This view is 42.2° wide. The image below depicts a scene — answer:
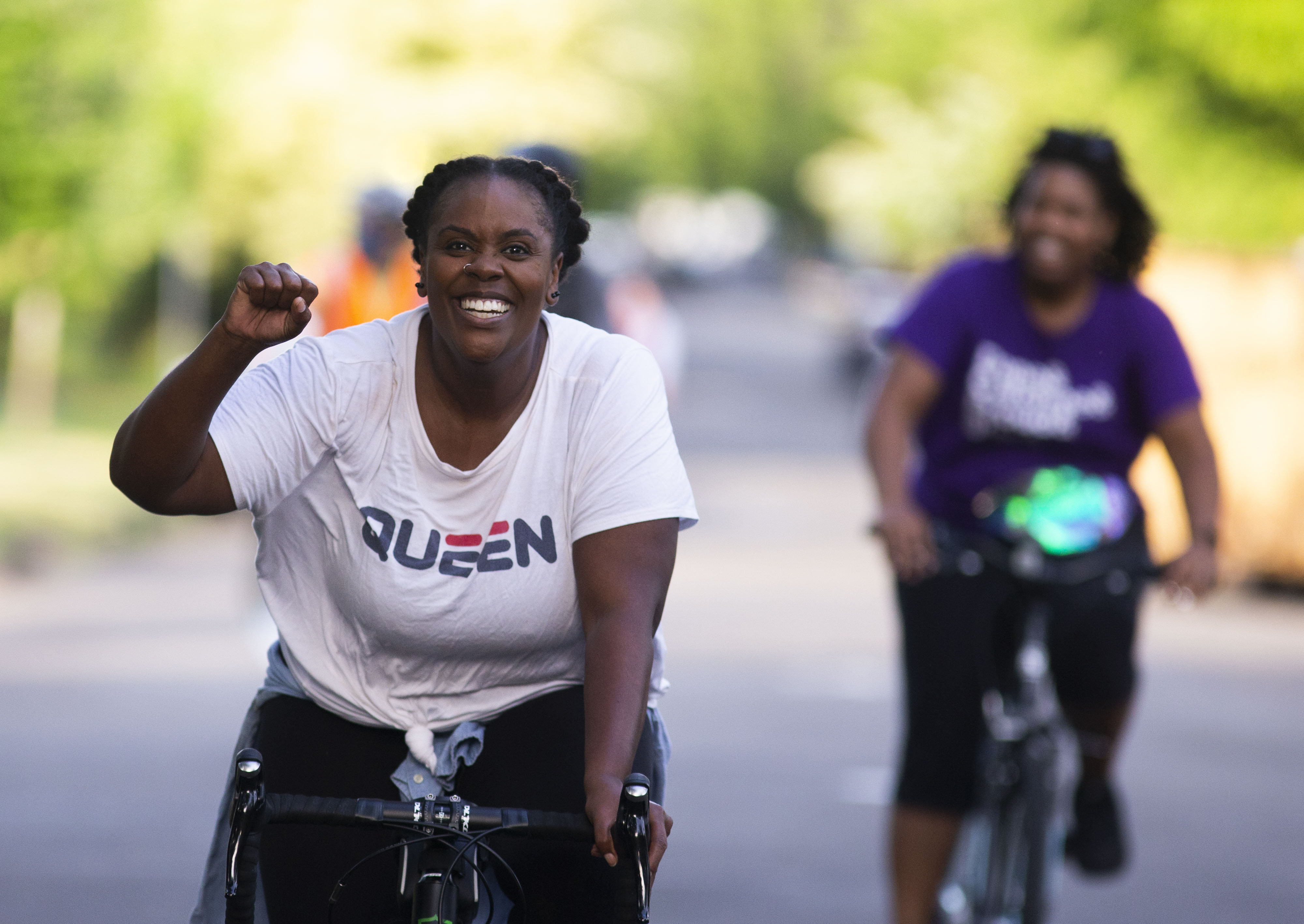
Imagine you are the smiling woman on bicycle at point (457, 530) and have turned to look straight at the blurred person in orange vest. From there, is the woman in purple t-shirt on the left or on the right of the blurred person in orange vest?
right

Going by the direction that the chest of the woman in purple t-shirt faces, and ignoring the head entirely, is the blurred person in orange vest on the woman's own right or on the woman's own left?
on the woman's own right

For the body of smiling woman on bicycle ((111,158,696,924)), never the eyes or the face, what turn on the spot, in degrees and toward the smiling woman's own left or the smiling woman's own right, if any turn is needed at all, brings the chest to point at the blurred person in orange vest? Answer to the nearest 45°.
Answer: approximately 180°

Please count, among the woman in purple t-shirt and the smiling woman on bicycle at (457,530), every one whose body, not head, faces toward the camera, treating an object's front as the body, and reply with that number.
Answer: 2

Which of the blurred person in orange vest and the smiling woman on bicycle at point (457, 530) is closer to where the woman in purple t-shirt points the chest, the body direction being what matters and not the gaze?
the smiling woman on bicycle

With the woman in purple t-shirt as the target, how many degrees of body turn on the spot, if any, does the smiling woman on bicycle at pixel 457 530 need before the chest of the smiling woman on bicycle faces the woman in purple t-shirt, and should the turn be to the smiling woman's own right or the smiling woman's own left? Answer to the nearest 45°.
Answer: approximately 135° to the smiling woman's own left

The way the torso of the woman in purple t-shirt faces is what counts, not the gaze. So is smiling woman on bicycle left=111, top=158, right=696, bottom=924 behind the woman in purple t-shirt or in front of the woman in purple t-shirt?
in front

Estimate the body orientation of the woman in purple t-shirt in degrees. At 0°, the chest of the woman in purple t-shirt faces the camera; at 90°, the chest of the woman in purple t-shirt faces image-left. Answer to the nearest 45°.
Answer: approximately 0°
